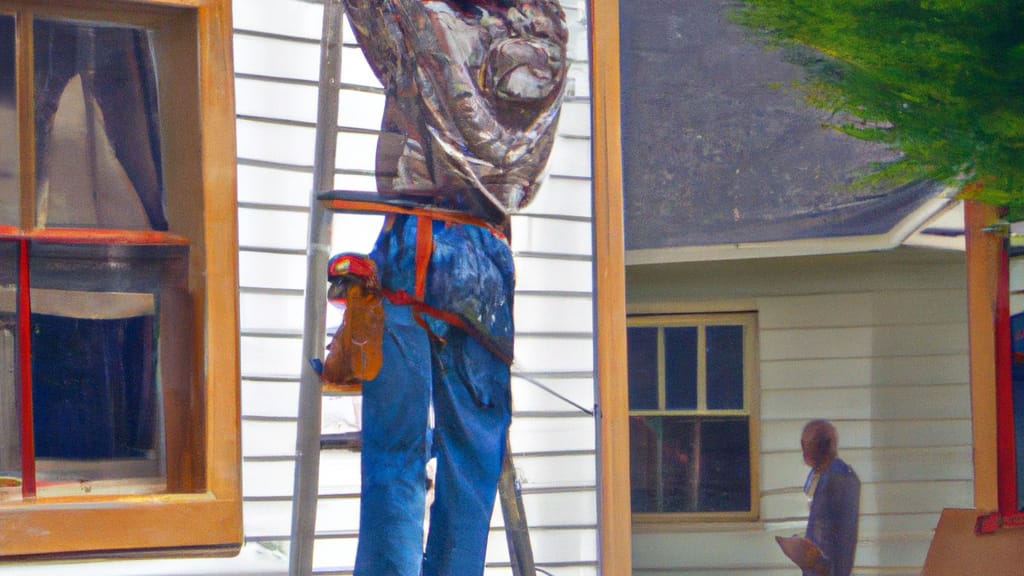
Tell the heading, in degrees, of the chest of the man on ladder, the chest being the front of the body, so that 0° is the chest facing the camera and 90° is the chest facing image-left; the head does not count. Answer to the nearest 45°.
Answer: approximately 180°

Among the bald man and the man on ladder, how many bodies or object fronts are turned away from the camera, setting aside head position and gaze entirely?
1

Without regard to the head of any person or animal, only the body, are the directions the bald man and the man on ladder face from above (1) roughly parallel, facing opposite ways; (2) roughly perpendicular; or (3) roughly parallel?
roughly perpendicular

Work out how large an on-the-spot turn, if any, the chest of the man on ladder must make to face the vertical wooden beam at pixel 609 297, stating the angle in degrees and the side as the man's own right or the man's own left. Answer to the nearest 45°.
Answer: approximately 45° to the man's own right

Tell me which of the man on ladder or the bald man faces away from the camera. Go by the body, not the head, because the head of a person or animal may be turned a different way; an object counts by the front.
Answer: the man on ladder

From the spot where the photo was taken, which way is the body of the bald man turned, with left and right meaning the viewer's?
facing to the left of the viewer

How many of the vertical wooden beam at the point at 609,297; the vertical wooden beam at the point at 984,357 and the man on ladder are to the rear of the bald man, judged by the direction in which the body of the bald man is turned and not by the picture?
1

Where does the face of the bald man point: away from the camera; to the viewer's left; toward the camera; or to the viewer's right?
to the viewer's left

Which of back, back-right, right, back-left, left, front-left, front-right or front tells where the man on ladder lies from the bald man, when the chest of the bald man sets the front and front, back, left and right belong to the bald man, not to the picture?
front-left

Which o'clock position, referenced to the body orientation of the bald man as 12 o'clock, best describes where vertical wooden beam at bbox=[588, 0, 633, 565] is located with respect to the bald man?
The vertical wooden beam is roughly at 11 o'clock from the bald man.
